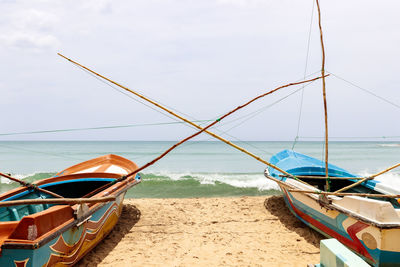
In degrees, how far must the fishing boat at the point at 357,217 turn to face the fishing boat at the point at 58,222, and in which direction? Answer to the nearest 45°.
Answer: approximately 90° to its left

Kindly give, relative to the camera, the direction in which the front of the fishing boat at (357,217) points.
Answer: facing away from the viewer and to the left of the viewer

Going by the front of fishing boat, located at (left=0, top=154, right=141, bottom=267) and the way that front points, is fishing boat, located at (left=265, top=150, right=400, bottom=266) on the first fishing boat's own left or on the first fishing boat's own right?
on the first fishing boat's own right

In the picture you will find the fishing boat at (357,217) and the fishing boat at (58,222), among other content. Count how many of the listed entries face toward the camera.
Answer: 0

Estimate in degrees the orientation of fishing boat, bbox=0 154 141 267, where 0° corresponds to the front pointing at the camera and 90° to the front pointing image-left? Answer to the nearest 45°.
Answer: approximately 225°
